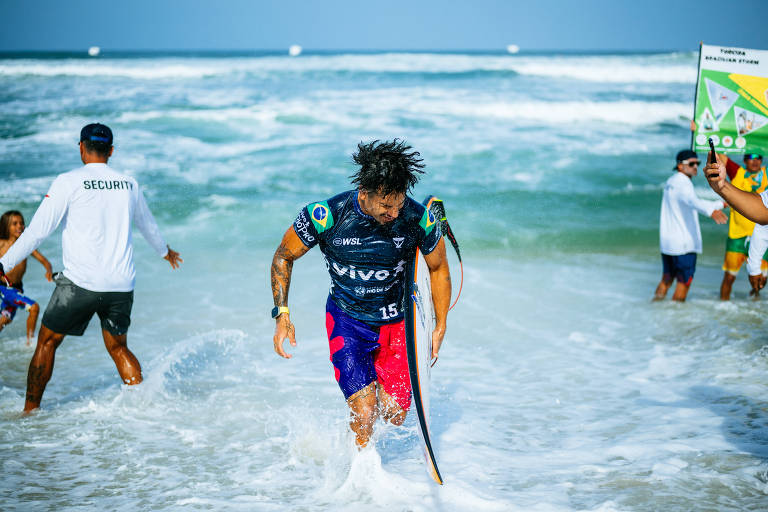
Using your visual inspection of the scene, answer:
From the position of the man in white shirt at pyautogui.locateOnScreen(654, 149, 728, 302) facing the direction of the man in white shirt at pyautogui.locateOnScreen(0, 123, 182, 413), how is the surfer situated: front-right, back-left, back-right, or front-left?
front-left

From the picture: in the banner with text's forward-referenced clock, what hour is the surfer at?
The surfer is roughly at 1 o'clock from the banner with text.

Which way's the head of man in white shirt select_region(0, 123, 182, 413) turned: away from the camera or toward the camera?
away from the camera

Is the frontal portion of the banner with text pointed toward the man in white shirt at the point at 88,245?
no

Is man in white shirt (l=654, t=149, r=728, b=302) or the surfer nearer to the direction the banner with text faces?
the surfer

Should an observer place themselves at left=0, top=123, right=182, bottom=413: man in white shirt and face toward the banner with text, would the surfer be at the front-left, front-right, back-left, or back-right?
front-right

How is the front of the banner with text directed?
toward the camera

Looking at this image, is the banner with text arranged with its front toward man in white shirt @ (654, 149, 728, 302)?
no
